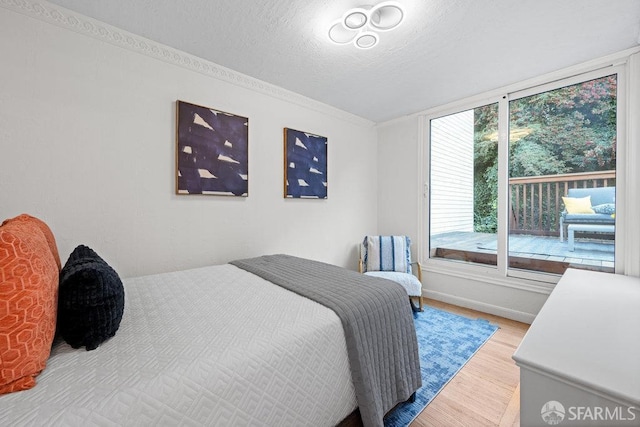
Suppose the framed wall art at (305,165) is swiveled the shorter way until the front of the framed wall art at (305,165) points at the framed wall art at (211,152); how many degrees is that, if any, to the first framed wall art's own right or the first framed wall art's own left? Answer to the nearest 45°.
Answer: approximately 90° to the first framed wall art's own right

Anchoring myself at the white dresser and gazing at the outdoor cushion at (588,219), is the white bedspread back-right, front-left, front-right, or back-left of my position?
back-left

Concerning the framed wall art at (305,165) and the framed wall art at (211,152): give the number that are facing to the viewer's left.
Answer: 0

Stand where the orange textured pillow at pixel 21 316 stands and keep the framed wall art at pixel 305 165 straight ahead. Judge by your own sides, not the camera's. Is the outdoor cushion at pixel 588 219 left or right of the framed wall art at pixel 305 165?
right

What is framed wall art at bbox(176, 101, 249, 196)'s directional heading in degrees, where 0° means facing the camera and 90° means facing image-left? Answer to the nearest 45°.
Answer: approximately 315°

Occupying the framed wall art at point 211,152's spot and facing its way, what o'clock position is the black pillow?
The black pillow is roughly at 2 o'clock from the framed wall art.

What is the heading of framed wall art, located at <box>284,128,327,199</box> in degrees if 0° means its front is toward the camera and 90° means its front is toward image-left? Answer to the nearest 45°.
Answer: approximately 315°

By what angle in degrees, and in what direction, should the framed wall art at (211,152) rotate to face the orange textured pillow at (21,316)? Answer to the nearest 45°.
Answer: approximately 45° to its right

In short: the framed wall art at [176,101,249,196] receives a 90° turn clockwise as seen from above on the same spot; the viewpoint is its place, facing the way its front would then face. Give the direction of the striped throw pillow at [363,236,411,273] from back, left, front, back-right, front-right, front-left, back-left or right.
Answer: back-left

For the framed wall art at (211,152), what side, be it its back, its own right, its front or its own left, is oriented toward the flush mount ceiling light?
front

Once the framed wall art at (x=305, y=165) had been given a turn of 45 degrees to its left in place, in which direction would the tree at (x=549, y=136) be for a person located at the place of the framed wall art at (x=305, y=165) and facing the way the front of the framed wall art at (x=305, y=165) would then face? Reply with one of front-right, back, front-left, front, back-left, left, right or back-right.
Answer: front

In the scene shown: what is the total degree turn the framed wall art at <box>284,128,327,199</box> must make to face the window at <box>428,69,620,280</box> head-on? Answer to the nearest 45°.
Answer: approximately 45° to its left

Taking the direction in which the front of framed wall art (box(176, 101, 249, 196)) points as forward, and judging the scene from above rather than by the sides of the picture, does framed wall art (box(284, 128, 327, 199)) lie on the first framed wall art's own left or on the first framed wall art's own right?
on the first framed wall art's own left
